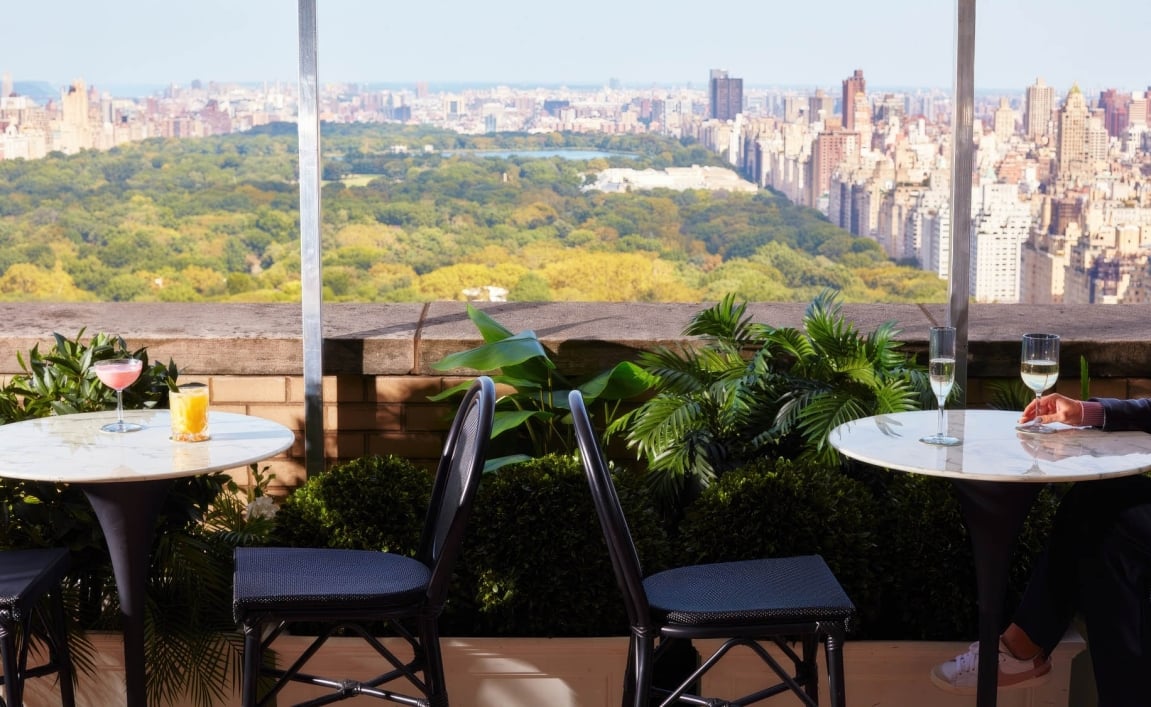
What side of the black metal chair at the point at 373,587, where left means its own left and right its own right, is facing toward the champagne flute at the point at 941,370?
back

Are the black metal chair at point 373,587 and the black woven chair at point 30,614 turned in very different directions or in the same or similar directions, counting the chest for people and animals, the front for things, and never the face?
very different directions

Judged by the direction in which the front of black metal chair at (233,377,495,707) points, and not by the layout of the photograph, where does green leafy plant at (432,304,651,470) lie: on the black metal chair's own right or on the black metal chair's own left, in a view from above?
on the black metal chair's own right

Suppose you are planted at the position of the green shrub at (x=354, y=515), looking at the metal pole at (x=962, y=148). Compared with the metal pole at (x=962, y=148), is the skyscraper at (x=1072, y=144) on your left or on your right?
left

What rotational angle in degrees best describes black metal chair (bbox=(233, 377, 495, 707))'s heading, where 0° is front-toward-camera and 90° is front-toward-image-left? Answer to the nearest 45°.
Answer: approximately 90°

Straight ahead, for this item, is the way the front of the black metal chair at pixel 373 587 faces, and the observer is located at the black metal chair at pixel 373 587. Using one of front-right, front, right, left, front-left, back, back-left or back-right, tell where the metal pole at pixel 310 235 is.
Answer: right

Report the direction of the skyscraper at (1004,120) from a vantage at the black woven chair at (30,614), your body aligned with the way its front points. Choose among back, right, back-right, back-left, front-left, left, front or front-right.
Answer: front-left

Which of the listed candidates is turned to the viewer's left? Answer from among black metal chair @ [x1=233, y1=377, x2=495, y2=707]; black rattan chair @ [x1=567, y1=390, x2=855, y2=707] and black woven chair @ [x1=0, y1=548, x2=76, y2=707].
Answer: black metal chair @ [x1=233, y1=377, x2=495, y2=707]

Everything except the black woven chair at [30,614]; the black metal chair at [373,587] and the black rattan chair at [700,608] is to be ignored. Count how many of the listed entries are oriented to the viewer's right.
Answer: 2

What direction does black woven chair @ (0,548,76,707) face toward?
to the viewer's right

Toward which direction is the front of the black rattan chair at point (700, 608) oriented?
to the viewer's right

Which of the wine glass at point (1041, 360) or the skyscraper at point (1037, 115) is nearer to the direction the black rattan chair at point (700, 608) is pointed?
the wine glass
